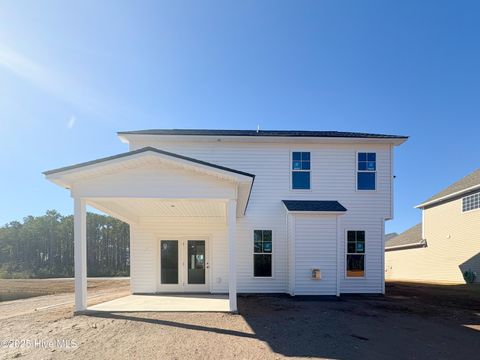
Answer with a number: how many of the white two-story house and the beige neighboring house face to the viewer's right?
0

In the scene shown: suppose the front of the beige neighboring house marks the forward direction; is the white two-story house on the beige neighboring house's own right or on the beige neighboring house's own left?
on the beige neighboring house's own left

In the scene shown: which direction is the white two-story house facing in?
away from the camera
